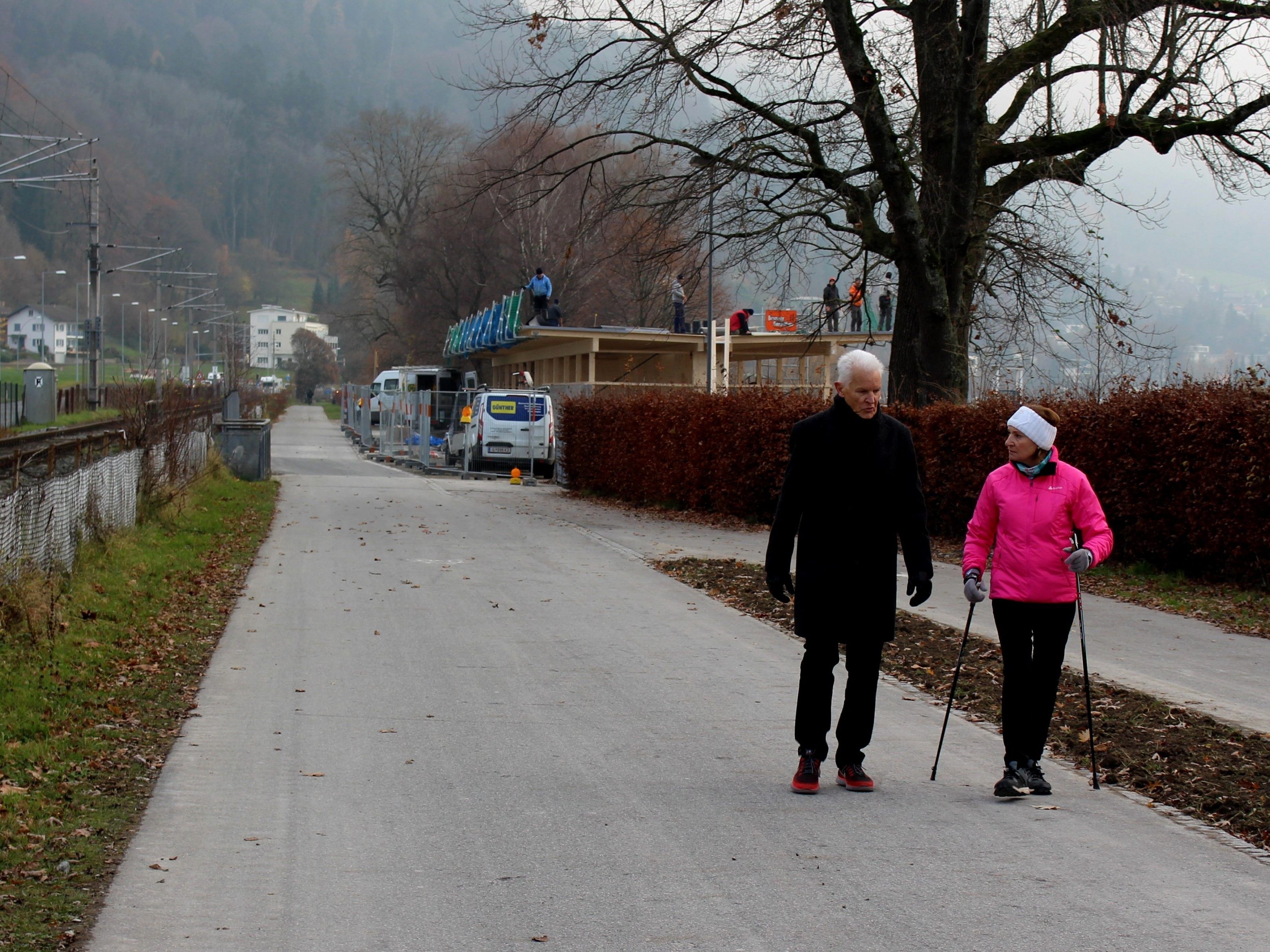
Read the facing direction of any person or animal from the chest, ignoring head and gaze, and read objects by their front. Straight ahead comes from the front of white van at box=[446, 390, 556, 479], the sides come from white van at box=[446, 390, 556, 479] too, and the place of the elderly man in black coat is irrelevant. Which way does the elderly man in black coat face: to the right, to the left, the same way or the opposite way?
the opposite way

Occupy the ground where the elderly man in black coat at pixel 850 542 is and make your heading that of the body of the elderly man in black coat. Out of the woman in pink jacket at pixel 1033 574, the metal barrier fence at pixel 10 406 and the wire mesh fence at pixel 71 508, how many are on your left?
1

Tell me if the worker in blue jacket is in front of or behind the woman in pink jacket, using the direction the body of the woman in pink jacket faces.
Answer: behind

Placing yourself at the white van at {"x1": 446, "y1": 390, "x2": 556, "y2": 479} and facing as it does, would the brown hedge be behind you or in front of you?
behind

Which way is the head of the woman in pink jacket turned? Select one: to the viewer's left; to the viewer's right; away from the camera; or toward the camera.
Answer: to the viewer's left

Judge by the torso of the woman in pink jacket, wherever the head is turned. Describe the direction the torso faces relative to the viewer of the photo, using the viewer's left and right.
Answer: facing the viewer

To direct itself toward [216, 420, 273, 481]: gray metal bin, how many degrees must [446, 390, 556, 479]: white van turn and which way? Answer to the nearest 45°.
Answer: approximately 135° to its left

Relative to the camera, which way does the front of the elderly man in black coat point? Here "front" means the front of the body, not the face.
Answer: toward the camera

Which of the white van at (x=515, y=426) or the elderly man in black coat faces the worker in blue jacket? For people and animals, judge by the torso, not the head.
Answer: the white van

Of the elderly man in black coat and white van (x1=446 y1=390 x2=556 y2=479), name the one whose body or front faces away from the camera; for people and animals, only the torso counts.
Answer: the white van

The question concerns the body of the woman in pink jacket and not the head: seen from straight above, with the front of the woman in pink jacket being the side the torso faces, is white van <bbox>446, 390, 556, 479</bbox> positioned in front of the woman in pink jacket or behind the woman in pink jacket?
behind

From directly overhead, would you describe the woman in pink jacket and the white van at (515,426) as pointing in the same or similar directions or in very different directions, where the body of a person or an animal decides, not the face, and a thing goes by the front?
very different directions

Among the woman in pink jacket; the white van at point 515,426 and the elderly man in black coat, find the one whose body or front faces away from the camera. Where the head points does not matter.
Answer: the white van

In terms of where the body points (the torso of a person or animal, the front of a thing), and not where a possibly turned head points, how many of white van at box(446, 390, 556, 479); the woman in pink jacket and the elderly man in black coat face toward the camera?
2

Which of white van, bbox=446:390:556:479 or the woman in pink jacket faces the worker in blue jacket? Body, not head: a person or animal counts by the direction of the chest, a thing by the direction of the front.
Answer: the white van

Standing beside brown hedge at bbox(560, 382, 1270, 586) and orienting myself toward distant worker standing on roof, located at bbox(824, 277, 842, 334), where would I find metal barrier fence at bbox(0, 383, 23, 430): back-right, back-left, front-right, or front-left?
front-left

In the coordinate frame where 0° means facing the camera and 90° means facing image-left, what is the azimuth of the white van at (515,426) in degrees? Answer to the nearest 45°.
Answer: approximately 180°

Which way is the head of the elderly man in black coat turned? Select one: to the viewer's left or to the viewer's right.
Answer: to the viewer's right

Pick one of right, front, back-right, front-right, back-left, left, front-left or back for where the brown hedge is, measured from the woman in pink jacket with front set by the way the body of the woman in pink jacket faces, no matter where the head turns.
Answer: back
